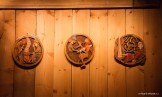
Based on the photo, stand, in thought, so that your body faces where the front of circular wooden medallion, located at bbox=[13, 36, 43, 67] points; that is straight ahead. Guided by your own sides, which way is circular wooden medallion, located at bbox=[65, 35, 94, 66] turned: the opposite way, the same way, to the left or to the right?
the same way

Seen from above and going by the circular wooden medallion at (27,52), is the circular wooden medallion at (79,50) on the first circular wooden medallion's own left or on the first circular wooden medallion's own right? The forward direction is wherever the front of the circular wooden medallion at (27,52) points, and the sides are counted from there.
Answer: on the first circular wooden medallion's own left

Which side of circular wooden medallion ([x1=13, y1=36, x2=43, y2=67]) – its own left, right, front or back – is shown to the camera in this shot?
front

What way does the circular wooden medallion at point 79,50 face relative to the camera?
toward the camera

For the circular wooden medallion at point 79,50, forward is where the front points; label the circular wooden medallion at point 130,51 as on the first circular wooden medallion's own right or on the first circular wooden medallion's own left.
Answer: on the first circular wooden medallion's own left

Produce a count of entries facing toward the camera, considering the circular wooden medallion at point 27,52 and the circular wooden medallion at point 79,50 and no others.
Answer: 2

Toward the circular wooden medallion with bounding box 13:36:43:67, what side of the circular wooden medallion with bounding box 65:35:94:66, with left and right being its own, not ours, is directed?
right

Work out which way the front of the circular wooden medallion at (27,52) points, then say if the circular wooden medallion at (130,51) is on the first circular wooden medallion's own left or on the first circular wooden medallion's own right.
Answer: on the first circular wooden medallion's own left
